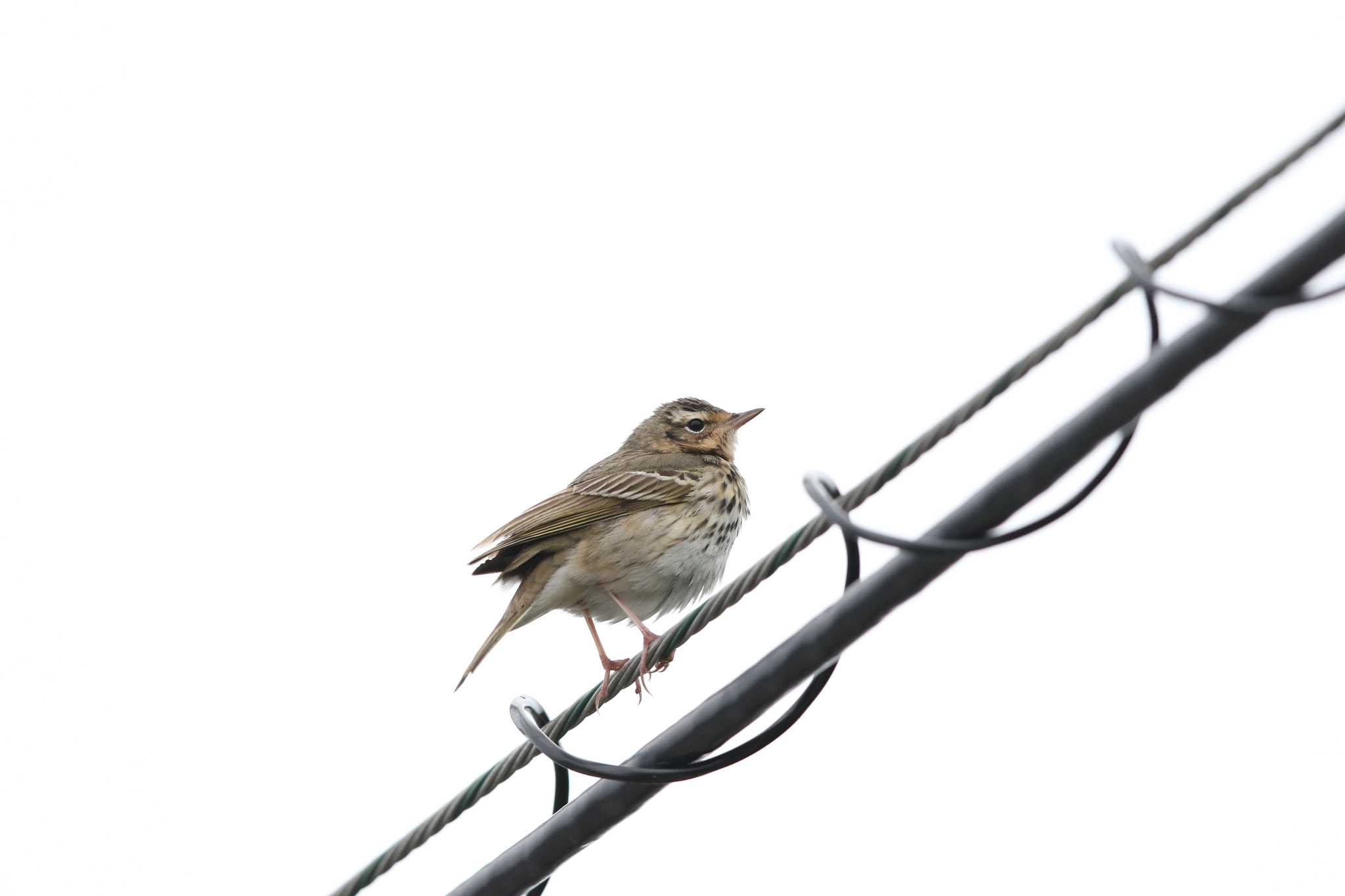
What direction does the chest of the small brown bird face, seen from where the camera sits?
to the viewer's right
